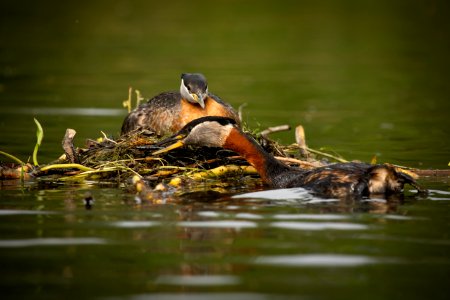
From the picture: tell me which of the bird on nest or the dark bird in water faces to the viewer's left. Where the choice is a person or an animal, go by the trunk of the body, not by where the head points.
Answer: the dark bird in water

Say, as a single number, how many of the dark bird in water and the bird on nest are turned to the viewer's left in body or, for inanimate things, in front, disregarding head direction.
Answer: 1

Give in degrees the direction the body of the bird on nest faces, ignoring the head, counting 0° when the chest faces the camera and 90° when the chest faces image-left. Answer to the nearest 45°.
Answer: approximately 315°

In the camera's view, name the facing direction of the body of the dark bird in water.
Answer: to the viewer's left
